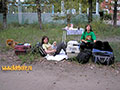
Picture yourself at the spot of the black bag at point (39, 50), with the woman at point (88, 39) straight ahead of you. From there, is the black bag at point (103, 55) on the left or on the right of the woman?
right

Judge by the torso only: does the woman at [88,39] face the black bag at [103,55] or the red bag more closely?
the black bag

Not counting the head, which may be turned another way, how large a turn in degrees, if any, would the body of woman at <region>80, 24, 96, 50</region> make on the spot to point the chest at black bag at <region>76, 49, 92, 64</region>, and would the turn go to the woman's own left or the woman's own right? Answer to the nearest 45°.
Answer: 0° — they already face it

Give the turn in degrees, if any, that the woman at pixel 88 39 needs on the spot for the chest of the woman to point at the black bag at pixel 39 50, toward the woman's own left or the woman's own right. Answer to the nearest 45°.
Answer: approximately 45° to the woman's own right

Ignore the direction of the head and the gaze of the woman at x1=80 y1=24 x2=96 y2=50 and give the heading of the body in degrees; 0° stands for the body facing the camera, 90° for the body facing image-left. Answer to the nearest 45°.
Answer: approximately 0°

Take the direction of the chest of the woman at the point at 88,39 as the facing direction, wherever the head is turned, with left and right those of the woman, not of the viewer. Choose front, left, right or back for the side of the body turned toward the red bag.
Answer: right
